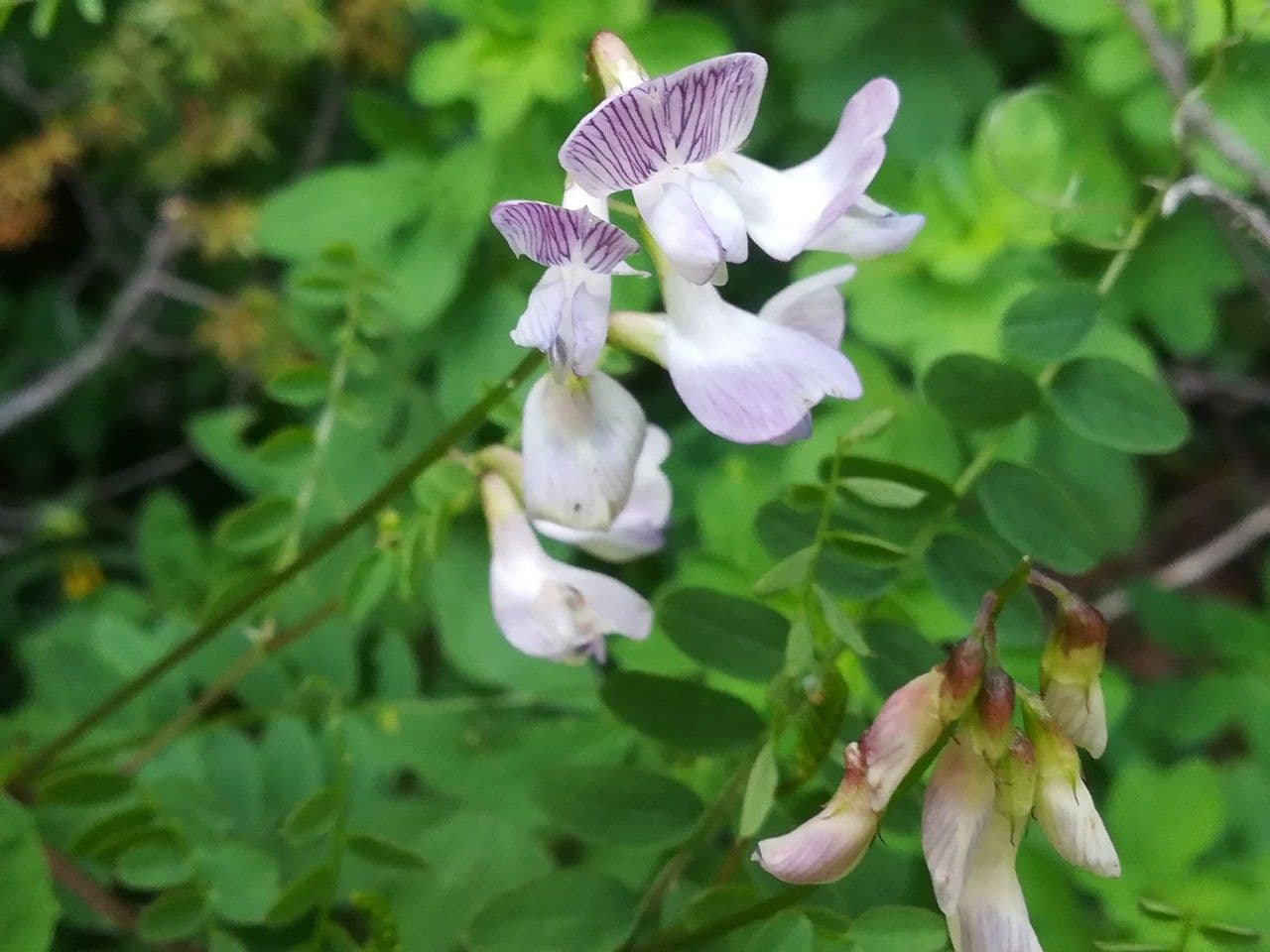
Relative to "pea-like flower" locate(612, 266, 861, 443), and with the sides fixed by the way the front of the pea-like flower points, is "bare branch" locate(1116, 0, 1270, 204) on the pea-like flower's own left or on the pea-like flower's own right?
on the pea-like flower's own left

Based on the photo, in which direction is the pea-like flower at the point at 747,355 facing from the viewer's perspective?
to the viewer's right

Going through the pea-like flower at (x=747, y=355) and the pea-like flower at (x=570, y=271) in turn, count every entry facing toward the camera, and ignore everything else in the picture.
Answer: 1

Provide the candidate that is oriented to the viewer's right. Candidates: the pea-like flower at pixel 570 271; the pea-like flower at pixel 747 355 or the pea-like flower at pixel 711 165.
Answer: the pea-like flower at pixel 747 355
